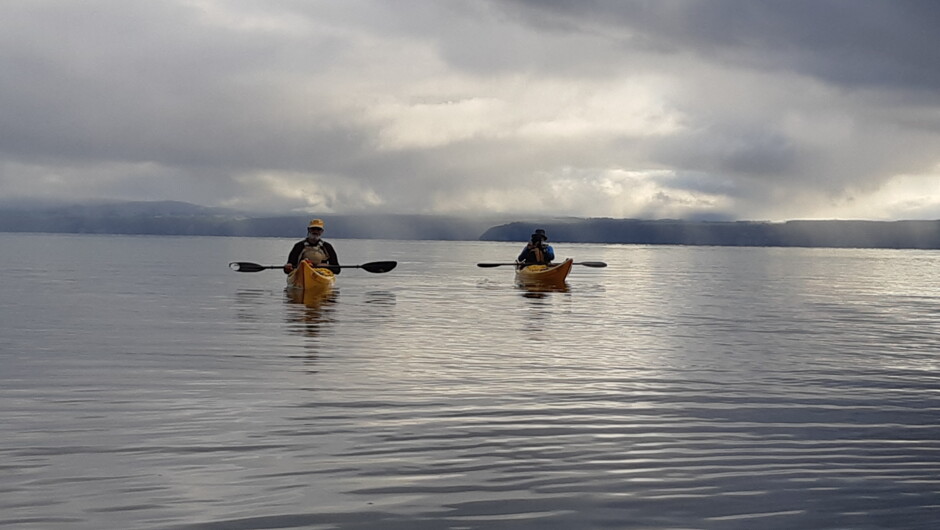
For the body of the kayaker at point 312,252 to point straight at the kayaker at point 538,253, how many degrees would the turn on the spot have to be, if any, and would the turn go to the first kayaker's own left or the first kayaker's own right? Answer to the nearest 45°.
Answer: approximately 135° to the first kayaker's own left

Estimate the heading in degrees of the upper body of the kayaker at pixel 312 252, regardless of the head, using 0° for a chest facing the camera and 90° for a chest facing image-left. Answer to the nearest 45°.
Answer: approximately 0°

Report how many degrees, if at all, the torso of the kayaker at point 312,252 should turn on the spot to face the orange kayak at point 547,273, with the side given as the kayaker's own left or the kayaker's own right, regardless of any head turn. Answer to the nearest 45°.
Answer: approximately 135° to the kayaker's own left
